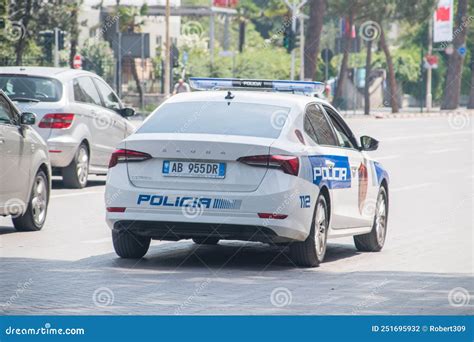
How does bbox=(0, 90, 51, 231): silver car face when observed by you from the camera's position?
facing away from the viewer and to the right of the viewer

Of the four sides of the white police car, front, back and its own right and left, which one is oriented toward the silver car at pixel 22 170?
left

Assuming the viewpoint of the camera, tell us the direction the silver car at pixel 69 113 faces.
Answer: facing away from the viewer and to the right of the viewer

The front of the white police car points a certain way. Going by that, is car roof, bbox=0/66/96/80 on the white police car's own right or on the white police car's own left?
on the white police car's own left

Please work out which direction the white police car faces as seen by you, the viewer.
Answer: facing away from the viewer and to the right of the viewer

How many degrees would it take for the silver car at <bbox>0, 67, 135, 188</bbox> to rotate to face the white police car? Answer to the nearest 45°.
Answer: approximately 135° to its right

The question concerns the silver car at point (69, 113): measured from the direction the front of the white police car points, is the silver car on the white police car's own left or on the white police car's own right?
on the white police car's own left
